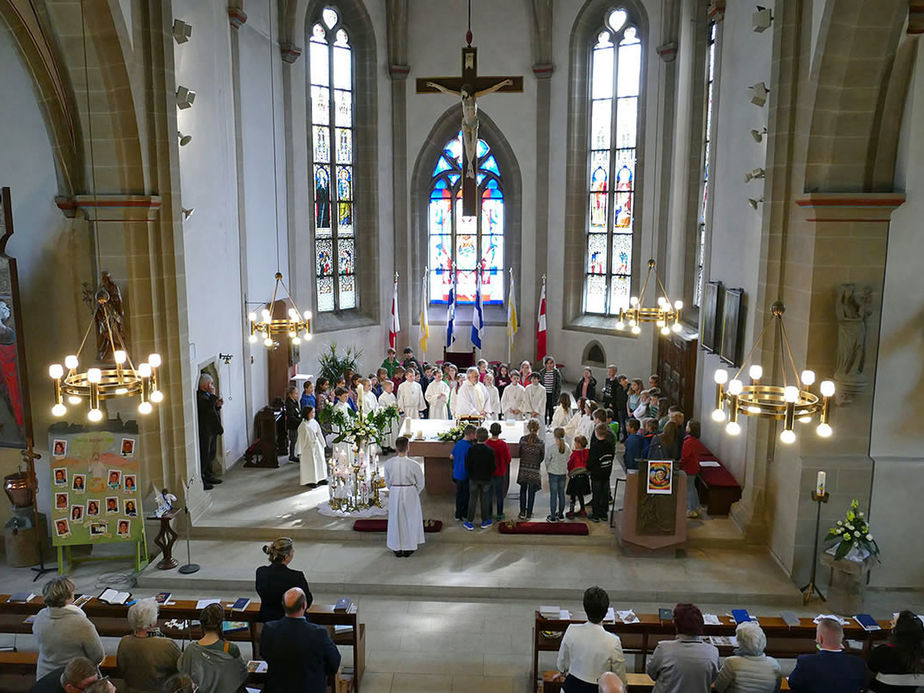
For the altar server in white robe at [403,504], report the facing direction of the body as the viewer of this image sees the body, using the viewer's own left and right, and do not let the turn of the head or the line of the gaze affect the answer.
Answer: facing away from the viewer

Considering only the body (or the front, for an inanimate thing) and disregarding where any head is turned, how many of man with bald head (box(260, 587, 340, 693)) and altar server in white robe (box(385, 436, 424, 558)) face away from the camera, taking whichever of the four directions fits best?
2

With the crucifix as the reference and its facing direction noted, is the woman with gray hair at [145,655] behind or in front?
in front

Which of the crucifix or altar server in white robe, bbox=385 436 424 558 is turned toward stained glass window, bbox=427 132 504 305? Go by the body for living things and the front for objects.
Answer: the altar server in white robe

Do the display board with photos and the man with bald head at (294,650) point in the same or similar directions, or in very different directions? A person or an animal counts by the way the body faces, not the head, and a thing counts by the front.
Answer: very different directions

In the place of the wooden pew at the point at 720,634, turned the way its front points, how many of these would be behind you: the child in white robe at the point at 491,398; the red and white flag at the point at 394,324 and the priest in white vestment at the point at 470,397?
0

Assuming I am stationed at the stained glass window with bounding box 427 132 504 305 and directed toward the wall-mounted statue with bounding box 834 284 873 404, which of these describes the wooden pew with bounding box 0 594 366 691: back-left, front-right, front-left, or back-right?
front-right

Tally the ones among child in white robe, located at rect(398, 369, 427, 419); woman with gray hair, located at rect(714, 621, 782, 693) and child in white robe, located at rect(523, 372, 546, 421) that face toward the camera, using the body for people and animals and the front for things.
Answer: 2

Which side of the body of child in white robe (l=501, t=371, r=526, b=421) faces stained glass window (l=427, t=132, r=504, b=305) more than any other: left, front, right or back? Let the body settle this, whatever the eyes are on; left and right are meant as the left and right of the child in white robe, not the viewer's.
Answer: back

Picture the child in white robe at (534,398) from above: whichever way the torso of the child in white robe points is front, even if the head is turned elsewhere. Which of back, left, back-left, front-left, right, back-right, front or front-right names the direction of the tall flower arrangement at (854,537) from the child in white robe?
front-left

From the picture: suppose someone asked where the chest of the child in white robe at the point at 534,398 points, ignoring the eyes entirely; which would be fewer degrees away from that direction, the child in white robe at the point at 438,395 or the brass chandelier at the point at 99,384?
the brass chandelier

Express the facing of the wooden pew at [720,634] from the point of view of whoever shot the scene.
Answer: facing away from the viewer

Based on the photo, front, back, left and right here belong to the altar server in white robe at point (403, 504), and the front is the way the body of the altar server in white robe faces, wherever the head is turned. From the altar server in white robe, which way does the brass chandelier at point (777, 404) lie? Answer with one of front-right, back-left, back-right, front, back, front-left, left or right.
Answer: back-right

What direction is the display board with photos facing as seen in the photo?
toward the camera

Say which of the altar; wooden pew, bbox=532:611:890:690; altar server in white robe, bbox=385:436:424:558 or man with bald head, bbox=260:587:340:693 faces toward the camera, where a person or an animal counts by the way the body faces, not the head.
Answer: the altar

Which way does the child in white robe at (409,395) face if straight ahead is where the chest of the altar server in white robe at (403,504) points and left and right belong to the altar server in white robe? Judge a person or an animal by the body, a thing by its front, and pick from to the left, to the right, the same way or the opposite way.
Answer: the opposite way

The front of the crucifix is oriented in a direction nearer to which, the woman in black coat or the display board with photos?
the woman in black coat

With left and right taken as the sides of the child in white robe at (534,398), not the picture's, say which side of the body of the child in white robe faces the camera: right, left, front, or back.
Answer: front

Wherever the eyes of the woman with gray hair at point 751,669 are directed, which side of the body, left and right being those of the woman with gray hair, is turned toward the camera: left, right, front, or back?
back
